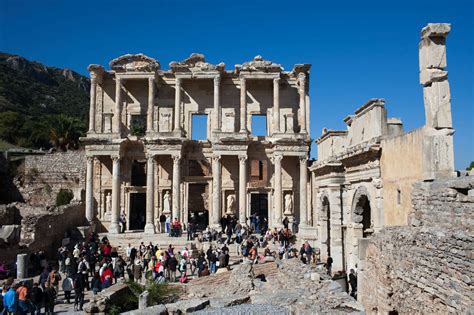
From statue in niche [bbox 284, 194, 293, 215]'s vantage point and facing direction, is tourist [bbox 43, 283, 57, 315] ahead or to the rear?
ahead

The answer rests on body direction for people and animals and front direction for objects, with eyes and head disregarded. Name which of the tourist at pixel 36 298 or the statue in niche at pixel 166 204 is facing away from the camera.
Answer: the tourist

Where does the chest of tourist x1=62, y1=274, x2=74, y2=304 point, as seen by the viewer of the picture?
away from the camera

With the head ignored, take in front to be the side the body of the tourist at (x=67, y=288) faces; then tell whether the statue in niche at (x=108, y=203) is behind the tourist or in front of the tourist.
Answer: in front

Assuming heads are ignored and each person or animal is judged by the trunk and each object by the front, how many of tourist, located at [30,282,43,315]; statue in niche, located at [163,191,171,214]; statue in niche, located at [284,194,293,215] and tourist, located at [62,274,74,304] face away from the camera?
2

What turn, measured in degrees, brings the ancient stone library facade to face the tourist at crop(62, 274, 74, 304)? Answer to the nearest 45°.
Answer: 0° — it already faces them

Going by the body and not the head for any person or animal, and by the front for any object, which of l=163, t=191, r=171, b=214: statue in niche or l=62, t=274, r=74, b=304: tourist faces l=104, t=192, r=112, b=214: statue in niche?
the tourist

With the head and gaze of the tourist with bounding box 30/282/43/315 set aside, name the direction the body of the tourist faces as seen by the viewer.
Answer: away from the camera

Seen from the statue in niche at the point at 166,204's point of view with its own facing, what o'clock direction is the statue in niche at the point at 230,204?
the statue in niche at the point at 230,204 is roughly at 9 o'clock from the statue in niche at the point at 166,204.

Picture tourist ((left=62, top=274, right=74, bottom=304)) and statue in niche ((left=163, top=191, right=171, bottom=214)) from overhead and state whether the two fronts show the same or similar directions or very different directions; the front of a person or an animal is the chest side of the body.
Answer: very different directions

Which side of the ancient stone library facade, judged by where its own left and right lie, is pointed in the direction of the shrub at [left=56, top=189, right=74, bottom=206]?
right

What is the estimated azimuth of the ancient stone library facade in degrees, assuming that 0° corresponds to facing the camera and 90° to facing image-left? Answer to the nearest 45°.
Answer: approximately 0°

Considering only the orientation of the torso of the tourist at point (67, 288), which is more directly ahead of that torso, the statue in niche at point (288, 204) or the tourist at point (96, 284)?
the statue in niche
